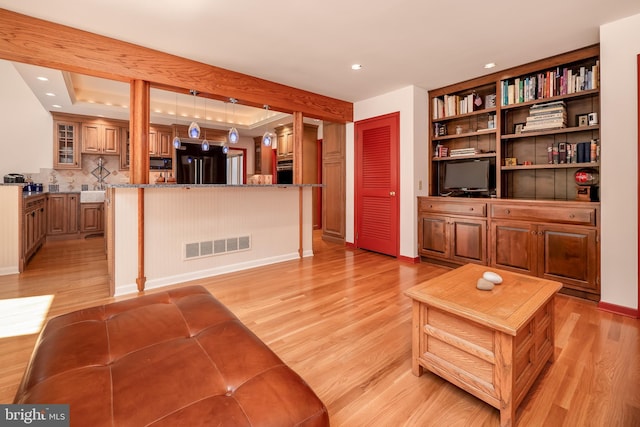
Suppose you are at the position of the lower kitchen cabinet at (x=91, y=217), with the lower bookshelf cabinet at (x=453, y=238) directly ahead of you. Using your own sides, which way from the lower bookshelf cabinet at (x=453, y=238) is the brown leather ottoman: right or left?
right

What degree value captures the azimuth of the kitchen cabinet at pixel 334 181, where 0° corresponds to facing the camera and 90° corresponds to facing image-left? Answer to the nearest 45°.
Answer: approximately 45°

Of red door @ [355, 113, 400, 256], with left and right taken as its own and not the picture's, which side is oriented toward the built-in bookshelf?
left

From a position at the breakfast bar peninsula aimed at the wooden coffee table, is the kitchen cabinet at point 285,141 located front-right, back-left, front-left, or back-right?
back-left

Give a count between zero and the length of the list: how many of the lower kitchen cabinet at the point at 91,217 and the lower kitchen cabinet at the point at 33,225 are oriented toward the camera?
1

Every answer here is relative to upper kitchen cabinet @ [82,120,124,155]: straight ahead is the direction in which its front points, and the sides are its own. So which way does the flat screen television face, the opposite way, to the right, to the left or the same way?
to the right

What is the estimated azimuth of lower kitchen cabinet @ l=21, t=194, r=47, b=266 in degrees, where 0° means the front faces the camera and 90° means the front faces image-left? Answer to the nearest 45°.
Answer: approximately 270°

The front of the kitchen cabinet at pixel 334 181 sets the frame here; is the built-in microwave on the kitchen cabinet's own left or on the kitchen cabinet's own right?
on the kitchen cabinet's own right

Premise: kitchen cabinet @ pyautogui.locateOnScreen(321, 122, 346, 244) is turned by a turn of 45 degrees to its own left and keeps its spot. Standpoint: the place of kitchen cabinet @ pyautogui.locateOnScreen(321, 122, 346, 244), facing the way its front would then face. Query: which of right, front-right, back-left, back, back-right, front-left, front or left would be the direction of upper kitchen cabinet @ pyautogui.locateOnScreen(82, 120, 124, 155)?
right

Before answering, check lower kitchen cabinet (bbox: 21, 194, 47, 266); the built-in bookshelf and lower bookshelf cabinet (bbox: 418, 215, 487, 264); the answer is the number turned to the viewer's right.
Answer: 1

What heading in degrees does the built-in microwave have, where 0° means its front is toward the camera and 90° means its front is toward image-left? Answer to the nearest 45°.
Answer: approximately 0°

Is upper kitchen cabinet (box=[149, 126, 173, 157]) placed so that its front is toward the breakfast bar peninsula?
yes

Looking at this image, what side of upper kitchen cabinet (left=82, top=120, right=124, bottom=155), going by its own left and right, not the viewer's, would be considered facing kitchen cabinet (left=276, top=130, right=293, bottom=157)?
left

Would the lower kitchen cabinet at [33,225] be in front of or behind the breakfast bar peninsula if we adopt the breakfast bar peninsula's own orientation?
behind

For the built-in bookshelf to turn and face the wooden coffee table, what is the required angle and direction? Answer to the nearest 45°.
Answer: approximately 45° to its left
